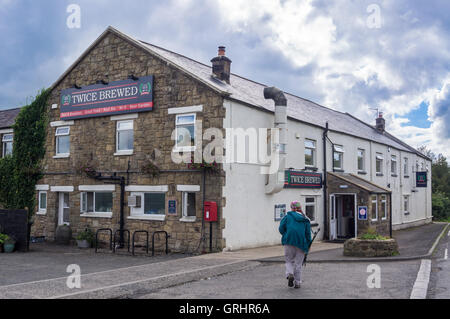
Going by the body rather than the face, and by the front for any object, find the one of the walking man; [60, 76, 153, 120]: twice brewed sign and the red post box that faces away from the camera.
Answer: the walking man

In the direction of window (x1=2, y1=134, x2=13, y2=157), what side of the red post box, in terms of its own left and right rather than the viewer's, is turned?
right

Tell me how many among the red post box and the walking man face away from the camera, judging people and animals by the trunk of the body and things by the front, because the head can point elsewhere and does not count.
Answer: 1

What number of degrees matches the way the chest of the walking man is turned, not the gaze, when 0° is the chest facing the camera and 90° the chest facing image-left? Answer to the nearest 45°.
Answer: approximately 180°

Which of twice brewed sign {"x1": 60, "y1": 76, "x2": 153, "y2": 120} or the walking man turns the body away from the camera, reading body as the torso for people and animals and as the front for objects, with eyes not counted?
the walking man

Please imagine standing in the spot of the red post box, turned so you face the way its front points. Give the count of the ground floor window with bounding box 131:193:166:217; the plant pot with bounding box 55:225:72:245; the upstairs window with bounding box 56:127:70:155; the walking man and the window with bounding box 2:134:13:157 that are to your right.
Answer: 4

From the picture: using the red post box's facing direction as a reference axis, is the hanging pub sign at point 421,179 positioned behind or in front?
behind

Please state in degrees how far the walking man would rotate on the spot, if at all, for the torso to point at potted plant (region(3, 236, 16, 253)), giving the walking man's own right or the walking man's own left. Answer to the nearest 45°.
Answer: approximately 45° to the walking man's own left

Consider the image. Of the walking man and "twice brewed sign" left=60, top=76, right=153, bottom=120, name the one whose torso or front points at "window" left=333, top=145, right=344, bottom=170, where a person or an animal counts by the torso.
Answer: the walking man

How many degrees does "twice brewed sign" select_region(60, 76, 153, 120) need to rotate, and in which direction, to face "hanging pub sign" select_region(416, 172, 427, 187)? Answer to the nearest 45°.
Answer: approximately 180°
